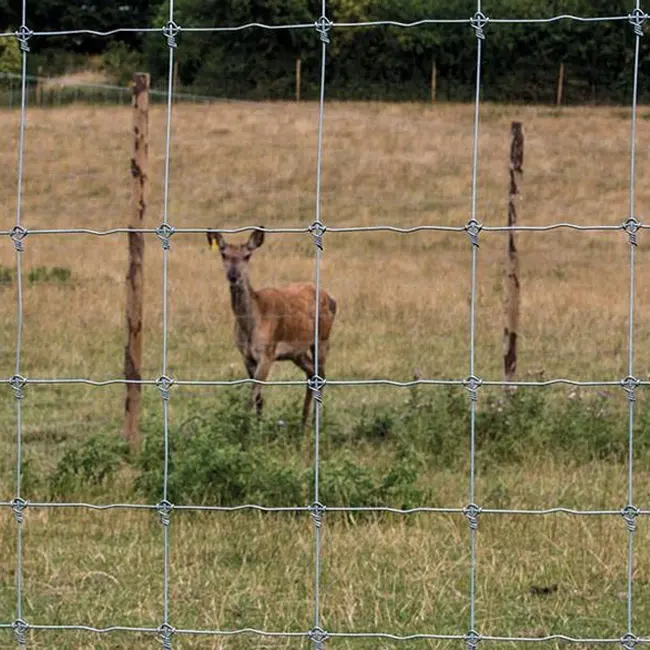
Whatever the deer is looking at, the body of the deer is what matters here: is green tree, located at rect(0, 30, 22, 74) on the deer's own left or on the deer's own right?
on the deer's own right

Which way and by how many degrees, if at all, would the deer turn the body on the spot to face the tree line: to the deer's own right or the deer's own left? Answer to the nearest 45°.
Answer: approximately 135° to the deer's own right

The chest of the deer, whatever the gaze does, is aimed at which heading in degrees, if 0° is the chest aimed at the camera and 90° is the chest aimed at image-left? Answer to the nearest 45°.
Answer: approximately 45°

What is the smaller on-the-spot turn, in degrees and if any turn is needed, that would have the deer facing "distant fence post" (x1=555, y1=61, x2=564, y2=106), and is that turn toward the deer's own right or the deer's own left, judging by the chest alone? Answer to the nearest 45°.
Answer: approximately 135° to the deer's own right

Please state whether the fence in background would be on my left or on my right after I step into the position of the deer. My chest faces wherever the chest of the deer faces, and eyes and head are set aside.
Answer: on my right

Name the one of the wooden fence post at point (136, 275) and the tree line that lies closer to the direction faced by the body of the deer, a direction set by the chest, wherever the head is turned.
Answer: the wooden fence post
